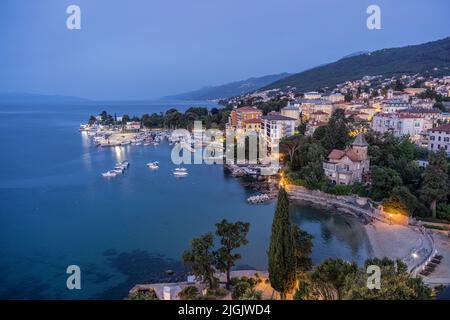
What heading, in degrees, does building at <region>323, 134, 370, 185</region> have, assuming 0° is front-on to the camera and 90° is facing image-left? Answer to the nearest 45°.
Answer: approximately 45°

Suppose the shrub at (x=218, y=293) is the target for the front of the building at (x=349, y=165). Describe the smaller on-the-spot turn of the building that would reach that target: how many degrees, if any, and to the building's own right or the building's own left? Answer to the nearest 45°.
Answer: approximately 45° to the building's own left

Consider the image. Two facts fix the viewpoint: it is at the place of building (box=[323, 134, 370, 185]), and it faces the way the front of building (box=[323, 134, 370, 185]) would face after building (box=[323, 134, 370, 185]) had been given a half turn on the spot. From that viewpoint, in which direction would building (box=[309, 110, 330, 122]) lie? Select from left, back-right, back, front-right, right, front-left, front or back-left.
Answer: front-left

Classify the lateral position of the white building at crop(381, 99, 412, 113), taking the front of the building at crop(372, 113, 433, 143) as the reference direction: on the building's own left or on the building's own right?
on the building's own right

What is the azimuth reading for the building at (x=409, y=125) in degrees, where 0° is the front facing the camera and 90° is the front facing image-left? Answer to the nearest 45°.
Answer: approximately 45°
